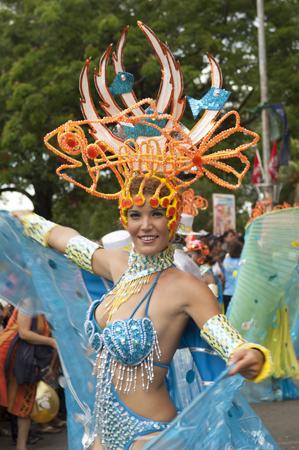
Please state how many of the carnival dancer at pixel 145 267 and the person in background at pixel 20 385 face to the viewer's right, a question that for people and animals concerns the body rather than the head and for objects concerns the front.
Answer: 1

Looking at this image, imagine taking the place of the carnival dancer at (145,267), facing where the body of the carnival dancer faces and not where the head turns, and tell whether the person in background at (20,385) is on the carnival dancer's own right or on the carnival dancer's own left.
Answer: on the carnival dancer's own right

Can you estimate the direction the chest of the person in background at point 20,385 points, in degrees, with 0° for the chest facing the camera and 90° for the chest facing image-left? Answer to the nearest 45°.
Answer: approximately 270°

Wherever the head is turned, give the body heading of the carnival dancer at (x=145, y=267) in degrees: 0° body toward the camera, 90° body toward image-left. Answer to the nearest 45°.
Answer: approximately 45°

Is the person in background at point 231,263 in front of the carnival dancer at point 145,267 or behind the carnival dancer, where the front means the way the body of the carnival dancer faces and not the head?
behind
